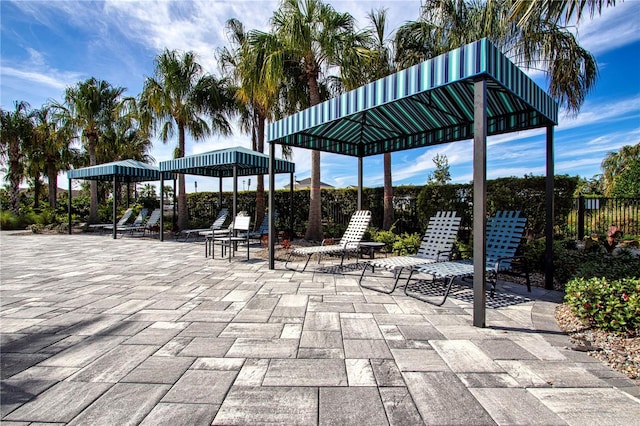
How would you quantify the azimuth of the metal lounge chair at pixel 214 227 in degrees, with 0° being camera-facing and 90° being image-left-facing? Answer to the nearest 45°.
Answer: approximately 90°

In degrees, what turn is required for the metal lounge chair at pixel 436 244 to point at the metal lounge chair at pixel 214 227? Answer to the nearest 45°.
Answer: approximately 90° to its right

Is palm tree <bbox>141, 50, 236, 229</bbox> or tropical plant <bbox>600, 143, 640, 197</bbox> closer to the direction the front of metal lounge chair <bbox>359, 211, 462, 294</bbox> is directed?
the palm tree

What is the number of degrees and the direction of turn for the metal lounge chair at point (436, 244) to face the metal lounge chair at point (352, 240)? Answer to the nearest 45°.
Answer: approximately 90° to its right

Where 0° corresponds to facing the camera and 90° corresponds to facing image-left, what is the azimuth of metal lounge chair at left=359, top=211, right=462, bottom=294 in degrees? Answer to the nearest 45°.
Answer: approximately 45°

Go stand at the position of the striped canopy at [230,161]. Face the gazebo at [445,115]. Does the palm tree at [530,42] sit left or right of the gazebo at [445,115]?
left

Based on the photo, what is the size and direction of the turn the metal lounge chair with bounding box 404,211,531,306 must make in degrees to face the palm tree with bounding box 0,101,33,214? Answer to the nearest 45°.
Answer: approximately 45° to its right

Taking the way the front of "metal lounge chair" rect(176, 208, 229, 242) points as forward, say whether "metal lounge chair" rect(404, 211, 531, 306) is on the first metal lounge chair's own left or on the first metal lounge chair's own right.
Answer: on the first metal lounge chair's own left

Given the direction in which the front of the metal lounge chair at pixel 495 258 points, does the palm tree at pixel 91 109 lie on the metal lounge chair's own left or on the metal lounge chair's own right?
on the metal lounge chair's own right

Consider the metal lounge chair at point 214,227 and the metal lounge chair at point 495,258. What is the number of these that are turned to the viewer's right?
0
